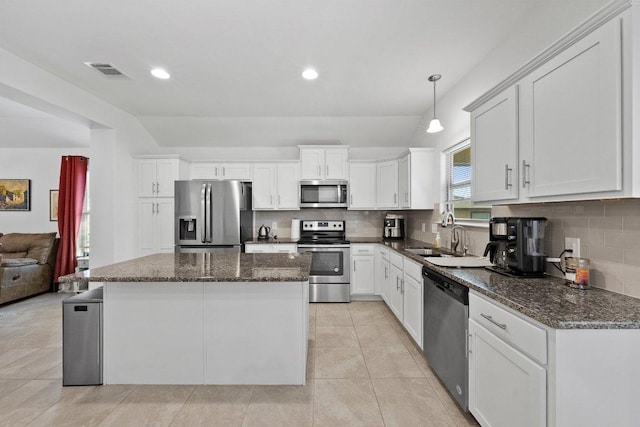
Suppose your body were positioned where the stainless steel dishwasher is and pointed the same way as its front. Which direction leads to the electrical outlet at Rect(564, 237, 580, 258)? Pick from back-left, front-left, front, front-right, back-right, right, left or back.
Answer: back-left

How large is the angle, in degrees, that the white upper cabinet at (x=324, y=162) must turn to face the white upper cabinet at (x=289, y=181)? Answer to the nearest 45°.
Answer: approximately 90° to its right

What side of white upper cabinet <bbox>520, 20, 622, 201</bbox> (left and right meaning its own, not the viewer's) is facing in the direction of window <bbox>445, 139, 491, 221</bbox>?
right

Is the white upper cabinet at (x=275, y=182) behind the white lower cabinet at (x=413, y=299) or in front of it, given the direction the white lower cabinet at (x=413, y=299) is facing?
in front

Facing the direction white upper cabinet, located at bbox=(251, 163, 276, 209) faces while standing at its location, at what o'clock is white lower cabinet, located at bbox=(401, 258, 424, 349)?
The white lower cabinet is roughly at 11 o'clock from the white upper cabinet.

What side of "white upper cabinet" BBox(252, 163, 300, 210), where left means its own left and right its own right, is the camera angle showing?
front

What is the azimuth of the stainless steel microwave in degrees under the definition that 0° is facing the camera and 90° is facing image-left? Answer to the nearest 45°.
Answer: approximately 0°

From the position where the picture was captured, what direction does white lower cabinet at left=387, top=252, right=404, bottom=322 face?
facing to the left of the viewer

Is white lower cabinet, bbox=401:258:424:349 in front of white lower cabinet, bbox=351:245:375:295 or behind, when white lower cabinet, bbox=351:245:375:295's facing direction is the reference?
in front

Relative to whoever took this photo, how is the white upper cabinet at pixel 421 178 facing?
facing to the left of the viewer

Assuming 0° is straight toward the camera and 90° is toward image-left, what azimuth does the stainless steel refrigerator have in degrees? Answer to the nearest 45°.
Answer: approximately 0°
